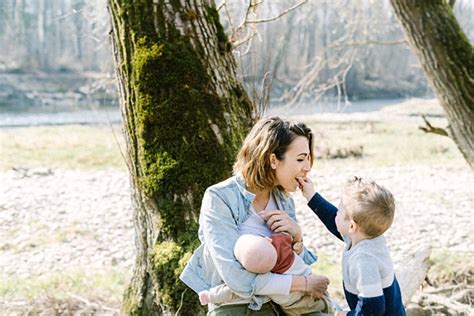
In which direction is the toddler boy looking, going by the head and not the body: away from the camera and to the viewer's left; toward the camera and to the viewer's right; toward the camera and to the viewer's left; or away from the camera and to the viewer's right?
away from the camera and to the viewer's left

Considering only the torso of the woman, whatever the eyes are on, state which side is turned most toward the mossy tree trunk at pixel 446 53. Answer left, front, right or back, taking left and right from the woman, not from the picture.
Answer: left

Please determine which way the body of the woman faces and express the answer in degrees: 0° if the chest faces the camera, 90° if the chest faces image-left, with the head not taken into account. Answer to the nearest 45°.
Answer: approximately 315°

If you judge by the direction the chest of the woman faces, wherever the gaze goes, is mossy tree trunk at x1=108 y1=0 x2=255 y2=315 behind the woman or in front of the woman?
behind

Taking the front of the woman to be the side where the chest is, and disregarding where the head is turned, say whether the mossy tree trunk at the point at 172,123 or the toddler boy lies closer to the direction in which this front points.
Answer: the toddler boy

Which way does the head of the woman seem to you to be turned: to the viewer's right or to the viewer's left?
to the viewer's right

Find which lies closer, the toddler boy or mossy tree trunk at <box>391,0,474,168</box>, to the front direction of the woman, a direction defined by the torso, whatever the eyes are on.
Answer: the toddler boy

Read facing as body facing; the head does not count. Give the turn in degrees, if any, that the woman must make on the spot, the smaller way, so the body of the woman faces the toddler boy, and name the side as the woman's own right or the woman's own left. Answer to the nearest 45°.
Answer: approximately 45° to the woman's own left
